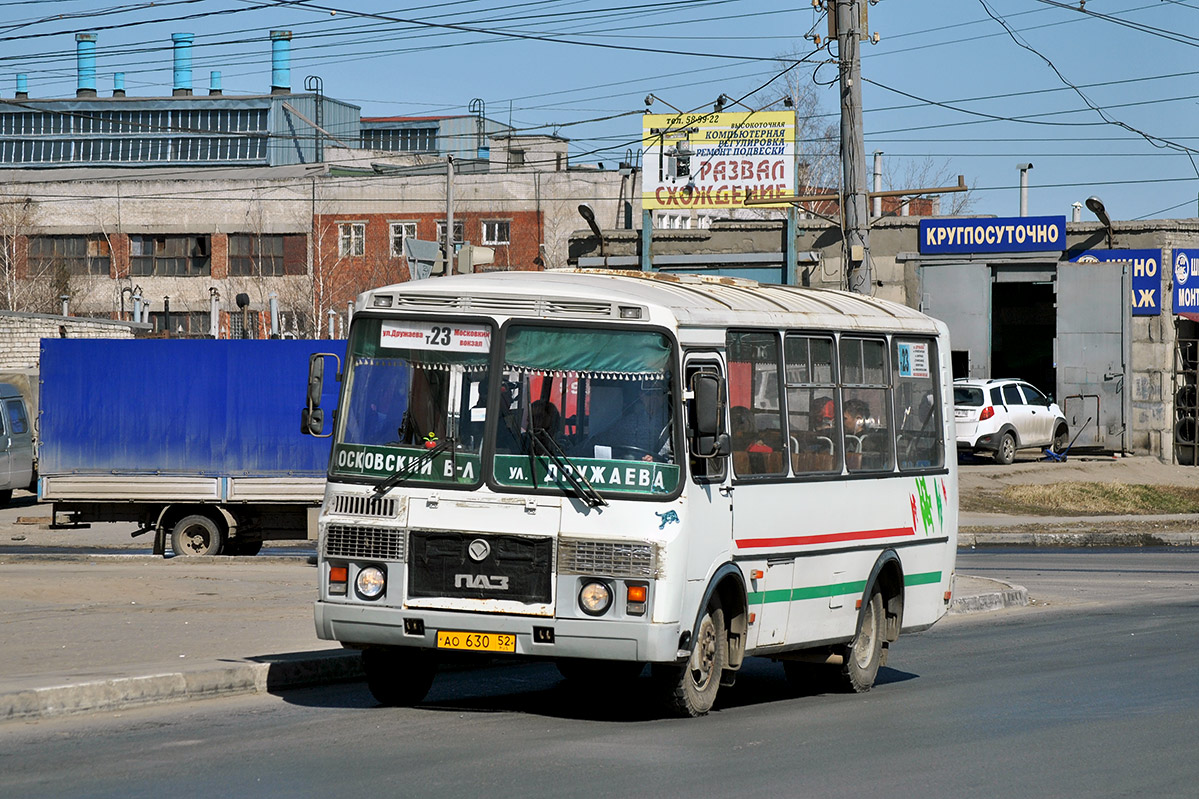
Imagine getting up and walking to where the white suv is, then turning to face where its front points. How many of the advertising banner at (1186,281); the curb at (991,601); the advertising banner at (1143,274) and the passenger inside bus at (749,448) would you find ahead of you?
2

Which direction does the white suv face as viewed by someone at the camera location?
facing away from the viewer and to the right of the viewer

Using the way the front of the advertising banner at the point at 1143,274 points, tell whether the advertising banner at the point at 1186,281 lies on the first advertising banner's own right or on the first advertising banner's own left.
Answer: on the first advertising banner's own left

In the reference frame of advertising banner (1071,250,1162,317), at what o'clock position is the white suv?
The white suv is roughly at 1 o'clock from the advertising banner.

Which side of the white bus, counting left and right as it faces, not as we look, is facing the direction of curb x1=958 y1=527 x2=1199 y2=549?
back

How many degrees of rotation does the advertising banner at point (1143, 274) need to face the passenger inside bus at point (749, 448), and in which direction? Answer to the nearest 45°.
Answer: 0° — it already faces them

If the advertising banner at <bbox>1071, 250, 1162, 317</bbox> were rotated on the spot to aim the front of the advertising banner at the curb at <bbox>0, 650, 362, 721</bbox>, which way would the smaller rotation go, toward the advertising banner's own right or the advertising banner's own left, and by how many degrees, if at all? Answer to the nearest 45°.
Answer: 0° — it already faces it

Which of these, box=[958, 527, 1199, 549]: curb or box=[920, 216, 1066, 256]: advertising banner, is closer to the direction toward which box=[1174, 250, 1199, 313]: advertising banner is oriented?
the curb

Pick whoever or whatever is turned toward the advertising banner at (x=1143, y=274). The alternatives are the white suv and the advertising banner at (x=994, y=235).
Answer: the white suv

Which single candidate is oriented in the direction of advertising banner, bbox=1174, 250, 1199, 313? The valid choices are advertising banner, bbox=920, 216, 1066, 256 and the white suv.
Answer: the white suv

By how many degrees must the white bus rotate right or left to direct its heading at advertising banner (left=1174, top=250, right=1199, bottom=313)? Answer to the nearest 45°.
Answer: approximately 180°

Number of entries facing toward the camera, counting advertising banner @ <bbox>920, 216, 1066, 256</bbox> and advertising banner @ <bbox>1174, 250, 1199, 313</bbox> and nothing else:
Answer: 2

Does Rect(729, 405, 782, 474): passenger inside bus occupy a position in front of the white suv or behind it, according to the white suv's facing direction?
behind
